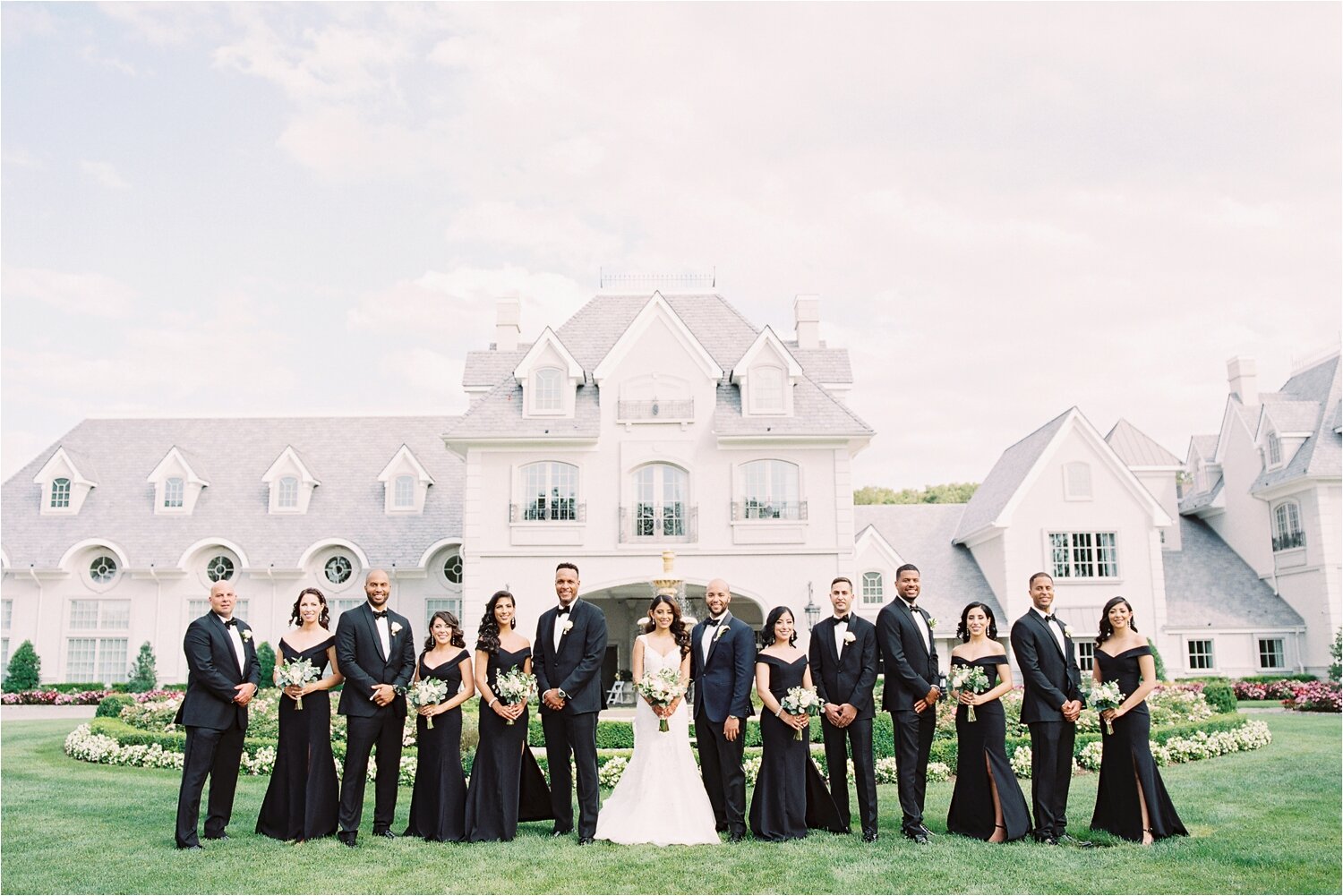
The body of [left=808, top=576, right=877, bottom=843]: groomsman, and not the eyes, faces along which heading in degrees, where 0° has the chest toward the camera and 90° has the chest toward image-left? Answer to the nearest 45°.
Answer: approximately 0°

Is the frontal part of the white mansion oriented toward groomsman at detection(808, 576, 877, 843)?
yes

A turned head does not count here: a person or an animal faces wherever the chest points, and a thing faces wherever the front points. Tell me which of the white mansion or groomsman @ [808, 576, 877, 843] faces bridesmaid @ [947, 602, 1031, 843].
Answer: the white mansion

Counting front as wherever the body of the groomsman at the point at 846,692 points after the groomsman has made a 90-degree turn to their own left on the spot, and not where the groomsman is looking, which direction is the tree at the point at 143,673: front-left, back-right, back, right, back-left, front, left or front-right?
back-left

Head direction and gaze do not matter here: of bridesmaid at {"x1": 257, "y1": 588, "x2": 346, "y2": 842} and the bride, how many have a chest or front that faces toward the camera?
2

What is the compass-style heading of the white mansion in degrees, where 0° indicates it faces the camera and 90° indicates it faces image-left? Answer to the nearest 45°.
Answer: approximately 0°

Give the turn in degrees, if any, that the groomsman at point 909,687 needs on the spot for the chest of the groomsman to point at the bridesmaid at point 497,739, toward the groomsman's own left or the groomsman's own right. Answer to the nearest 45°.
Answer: approximately 135° to the groomsman's own right

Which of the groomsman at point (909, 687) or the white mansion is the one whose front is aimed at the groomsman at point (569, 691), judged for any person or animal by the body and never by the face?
the white mansion
